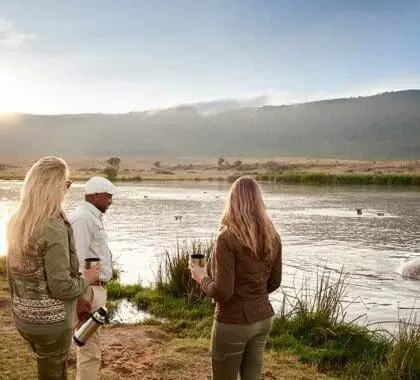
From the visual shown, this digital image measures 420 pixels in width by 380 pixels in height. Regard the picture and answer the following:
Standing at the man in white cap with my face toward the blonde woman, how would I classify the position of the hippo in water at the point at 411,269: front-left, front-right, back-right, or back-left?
back-left

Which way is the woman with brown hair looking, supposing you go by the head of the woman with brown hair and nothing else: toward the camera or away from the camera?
away from the camera

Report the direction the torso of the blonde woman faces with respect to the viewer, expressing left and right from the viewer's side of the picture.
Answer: facing away from the viewer and to the right of the viewer

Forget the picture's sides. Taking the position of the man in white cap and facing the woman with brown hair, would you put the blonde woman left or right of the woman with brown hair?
right
